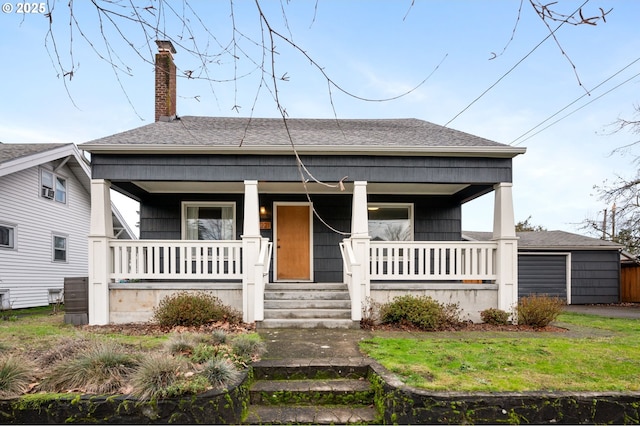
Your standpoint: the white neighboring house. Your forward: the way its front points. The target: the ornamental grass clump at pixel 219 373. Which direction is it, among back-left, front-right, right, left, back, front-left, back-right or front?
front-left

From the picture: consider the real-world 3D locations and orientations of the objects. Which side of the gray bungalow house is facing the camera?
front

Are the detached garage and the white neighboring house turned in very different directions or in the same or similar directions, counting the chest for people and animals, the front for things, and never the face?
same or similar directions

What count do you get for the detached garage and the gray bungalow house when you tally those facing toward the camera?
2

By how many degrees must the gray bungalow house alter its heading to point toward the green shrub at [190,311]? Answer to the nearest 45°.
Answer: approximately 45° to its right

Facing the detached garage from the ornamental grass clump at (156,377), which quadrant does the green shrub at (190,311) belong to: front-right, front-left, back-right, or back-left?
front-left

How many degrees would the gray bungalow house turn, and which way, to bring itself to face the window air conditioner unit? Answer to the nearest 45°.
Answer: approximately 135° to its right

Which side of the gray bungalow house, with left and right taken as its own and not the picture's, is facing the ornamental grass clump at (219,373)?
front

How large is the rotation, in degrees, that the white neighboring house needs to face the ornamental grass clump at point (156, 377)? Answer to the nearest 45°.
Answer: approximately 45° to its left

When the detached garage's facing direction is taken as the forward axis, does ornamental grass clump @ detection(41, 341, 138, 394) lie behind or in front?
in front

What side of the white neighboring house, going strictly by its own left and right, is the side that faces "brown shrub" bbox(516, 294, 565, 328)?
left

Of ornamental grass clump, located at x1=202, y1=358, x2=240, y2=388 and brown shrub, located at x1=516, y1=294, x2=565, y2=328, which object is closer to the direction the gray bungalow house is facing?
the ornamental grass clump

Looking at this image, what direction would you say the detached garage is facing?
toward the camera

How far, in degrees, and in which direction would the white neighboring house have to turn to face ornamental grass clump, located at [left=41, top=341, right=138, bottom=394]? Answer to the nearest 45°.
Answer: approximately 45° to its left
